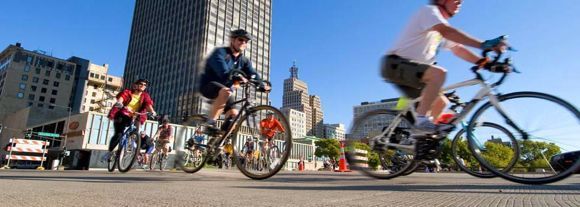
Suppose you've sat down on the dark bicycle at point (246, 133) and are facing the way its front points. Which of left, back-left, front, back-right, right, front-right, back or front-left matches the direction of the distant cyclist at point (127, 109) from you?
back

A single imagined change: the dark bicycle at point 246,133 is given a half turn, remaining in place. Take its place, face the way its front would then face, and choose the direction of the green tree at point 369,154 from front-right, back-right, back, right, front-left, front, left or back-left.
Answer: front-right

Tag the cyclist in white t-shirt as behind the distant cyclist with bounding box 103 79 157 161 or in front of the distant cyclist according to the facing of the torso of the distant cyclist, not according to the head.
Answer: in front

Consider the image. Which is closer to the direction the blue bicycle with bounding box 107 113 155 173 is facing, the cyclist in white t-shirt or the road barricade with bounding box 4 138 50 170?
the cyclist in white t-shirt

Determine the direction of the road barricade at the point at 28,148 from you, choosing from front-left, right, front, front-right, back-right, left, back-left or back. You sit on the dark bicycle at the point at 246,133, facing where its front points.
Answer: back

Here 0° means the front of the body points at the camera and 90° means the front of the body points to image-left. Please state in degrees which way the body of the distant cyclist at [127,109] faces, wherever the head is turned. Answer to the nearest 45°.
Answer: approximately 315°

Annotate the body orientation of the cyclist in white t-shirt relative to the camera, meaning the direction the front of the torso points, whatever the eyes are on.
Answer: to the viewer's right

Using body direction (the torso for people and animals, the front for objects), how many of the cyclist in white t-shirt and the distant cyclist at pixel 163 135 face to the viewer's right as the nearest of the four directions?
1

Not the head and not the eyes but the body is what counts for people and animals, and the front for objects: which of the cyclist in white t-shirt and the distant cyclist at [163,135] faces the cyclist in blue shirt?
the distant cyclist

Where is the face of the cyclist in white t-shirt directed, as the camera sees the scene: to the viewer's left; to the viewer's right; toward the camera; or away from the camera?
to the viewer's right

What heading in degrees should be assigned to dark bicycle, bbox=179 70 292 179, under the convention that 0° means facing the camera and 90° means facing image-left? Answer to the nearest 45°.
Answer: approximately 315°

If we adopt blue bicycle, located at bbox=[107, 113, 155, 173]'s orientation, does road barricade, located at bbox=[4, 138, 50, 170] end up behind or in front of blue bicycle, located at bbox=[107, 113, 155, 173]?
behind

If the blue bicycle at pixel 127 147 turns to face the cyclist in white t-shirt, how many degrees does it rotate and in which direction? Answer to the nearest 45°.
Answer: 0° — it already faces them
